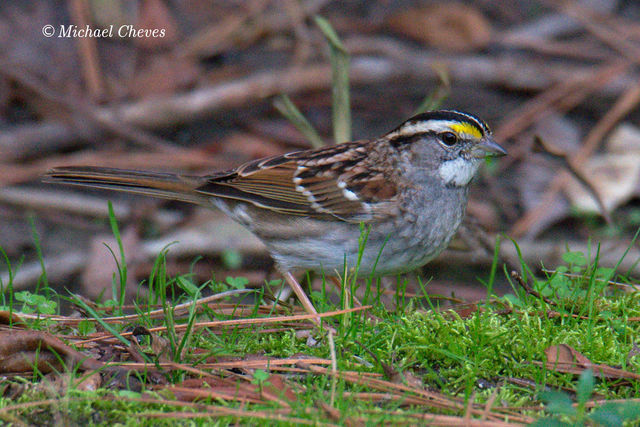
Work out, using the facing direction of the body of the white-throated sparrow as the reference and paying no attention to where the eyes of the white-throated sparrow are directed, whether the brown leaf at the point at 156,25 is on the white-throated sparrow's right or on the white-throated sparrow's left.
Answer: on the white-throated sparrow's left

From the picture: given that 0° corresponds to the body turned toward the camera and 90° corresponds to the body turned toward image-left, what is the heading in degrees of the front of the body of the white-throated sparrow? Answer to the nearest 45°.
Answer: approximately 270°

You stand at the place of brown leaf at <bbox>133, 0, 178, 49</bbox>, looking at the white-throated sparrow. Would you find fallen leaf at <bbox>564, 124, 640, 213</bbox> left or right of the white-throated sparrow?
left

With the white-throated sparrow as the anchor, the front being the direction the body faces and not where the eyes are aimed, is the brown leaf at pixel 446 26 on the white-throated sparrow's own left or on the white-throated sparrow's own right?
on the white-throated sparrow's own left

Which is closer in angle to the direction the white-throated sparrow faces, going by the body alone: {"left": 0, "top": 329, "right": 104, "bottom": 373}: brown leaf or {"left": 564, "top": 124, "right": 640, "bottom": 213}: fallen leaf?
the fallen leaf

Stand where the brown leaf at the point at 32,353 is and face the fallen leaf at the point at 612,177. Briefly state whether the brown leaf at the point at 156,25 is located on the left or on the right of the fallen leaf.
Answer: left

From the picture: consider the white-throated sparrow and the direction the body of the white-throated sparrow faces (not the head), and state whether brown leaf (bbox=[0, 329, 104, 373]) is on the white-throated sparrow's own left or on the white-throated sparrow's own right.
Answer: on the white-throated sparrow's own right

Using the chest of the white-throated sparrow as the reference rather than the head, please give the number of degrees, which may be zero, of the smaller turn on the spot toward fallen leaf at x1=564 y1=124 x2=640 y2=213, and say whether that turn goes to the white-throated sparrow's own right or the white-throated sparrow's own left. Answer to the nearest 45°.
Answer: approximately 45° to the white-throated sparrow's own left
